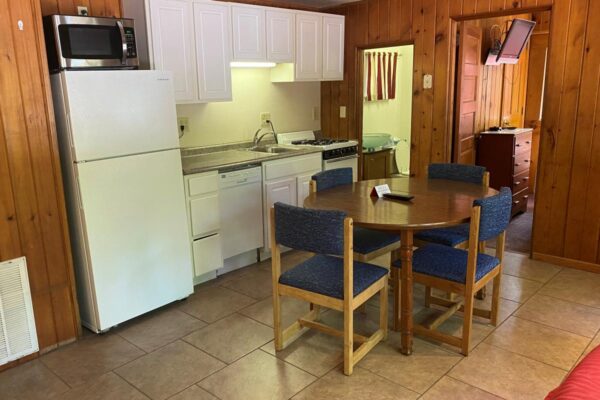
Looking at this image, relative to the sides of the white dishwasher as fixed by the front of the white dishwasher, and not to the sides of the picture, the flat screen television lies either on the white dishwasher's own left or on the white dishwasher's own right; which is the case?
on the white dishwasher's own left

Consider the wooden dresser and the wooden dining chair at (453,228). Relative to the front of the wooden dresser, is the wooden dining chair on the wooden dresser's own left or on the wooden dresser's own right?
on the wooden dresser's own right

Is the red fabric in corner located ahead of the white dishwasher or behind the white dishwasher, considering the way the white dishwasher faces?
ahead

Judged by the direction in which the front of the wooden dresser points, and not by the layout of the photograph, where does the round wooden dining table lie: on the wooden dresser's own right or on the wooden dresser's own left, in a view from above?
on the wooden dresser's own right

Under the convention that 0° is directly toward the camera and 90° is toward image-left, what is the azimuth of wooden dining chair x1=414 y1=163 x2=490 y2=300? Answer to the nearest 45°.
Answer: approximately 45°

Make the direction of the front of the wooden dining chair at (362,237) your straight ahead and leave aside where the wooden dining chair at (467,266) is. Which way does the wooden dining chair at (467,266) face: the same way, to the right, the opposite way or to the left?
the opposite way
